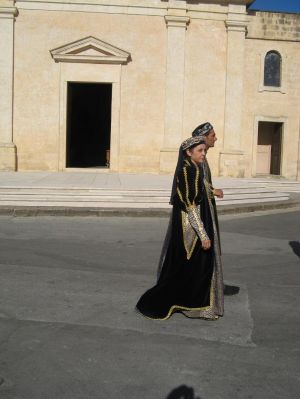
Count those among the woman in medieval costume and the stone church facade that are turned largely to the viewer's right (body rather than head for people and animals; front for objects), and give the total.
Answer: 1

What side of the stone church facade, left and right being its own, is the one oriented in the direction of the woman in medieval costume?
front

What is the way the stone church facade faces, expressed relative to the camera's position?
facing the viewer

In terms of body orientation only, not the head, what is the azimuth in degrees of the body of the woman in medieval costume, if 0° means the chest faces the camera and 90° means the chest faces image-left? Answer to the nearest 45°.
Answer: approximately 270°

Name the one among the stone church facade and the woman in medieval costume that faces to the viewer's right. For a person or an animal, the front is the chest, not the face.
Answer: the woman in medieval costume

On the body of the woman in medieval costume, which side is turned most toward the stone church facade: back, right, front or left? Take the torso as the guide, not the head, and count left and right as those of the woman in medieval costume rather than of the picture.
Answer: left

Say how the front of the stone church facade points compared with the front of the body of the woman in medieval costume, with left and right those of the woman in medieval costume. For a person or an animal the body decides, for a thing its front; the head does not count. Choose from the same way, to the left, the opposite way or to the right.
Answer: to the right
